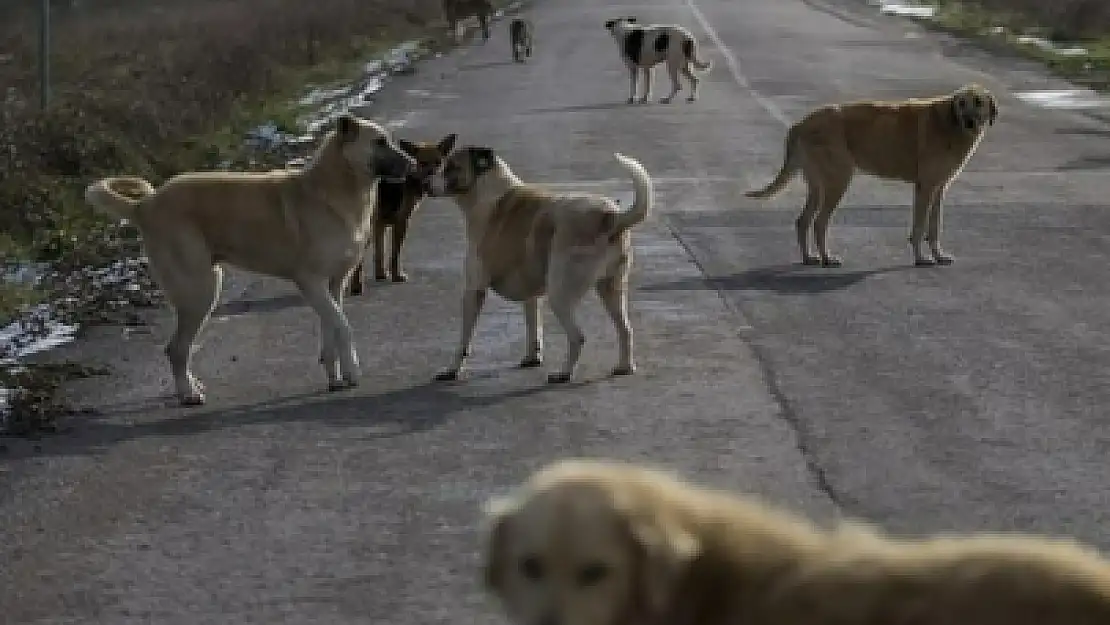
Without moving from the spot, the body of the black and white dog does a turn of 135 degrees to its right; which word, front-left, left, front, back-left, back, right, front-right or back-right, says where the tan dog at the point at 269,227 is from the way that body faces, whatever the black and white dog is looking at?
back-right

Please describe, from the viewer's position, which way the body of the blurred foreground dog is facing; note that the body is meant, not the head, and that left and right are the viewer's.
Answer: facing to the left of the viewer

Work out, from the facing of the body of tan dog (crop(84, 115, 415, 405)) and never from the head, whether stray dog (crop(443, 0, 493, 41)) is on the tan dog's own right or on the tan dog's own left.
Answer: on the tan dog's own left

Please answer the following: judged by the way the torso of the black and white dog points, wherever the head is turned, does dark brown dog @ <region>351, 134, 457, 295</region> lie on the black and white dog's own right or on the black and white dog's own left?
on the black and white dog's own left

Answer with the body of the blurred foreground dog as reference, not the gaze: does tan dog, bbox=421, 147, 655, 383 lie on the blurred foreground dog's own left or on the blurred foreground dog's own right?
on the blurred foreground dog's own right

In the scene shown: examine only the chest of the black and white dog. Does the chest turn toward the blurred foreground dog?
no

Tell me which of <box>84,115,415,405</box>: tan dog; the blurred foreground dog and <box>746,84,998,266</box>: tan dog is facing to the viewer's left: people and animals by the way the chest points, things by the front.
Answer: the blurred foreground dog

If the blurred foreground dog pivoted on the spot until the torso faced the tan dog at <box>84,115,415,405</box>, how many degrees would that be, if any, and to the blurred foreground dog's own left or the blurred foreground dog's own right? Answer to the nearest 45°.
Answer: approximately 45° to the blurred foreground dog's own right

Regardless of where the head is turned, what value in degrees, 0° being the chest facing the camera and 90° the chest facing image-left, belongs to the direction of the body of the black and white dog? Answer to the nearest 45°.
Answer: approximately 90°

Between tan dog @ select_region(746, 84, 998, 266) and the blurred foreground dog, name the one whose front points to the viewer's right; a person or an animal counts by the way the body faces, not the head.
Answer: the tan dog

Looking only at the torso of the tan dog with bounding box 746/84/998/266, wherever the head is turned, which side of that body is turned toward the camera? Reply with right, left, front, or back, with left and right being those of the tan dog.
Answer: right

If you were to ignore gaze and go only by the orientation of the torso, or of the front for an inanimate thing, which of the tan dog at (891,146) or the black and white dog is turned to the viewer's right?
the tan dog

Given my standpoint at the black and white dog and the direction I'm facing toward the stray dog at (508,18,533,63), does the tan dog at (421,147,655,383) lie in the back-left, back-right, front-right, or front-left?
back-left

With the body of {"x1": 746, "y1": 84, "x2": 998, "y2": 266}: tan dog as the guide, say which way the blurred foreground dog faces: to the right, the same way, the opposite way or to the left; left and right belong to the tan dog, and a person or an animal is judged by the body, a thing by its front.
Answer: the opposite way

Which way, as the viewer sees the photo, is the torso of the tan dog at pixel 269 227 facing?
to the viewer's right

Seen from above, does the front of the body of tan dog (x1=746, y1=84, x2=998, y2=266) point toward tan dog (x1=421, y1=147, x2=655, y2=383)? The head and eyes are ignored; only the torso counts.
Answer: no
